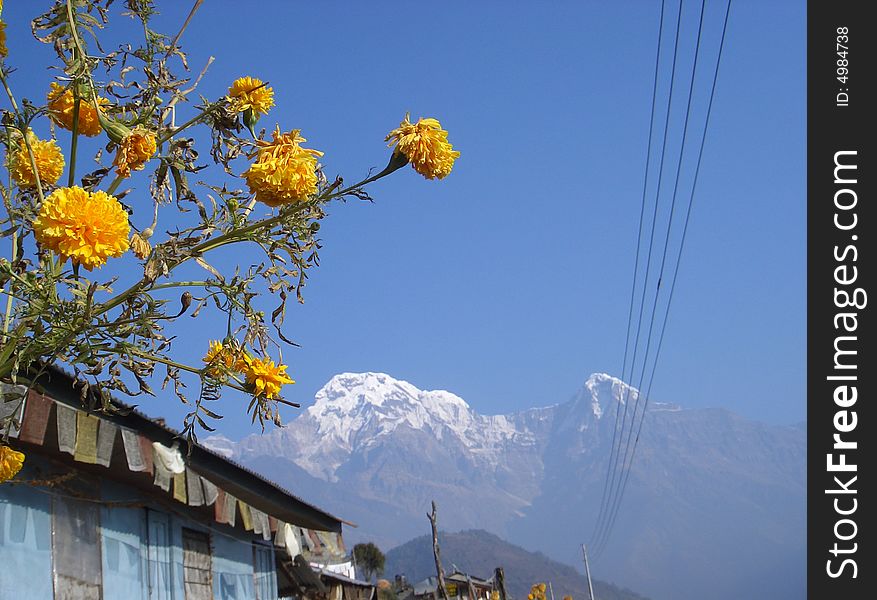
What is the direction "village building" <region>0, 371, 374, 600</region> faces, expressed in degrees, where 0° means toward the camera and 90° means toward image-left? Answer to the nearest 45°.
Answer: approximately 315°

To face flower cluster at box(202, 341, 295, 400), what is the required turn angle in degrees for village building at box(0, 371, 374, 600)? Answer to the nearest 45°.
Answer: approximately 45° to its right

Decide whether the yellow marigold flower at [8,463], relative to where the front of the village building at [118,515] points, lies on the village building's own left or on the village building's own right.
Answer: on the village building's own right

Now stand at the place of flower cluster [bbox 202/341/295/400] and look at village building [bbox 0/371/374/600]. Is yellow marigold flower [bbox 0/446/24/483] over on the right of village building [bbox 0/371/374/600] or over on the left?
left
